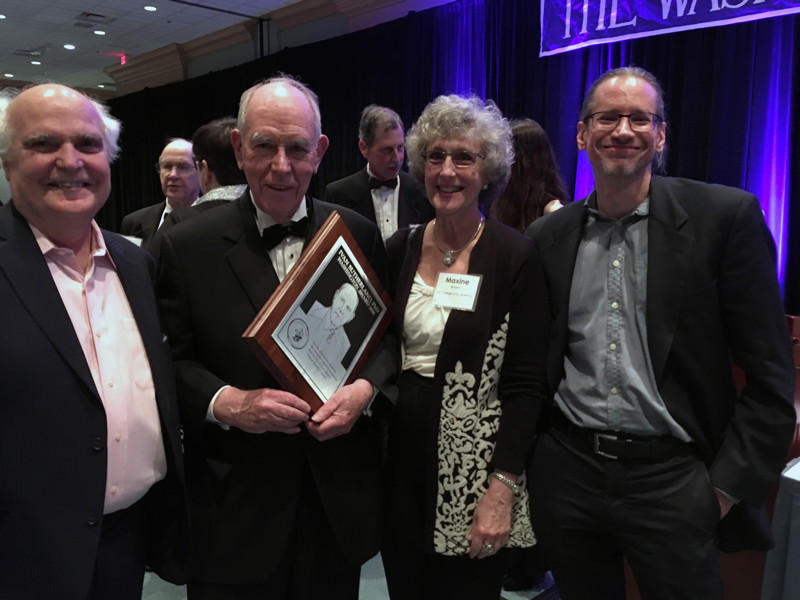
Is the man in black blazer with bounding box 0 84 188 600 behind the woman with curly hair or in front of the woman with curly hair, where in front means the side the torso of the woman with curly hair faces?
in front

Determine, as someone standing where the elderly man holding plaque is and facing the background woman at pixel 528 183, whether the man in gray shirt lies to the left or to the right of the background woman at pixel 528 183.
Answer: right

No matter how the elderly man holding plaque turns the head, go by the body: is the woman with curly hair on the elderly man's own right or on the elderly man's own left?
on the elderly man's own left

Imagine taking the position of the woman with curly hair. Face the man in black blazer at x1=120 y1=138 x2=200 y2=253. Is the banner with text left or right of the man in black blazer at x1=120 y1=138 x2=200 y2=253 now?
right

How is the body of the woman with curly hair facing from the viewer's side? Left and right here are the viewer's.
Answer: facing the viewer and to the left of the viewer

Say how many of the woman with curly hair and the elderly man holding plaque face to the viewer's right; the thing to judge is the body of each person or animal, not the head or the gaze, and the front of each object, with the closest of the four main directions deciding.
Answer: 0

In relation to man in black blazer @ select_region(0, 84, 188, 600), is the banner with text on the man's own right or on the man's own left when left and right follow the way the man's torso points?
on the man's own left

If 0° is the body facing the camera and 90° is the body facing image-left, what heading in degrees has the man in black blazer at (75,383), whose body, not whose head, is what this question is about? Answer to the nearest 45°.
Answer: approximately 315°

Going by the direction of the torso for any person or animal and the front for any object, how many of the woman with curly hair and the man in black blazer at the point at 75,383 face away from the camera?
0

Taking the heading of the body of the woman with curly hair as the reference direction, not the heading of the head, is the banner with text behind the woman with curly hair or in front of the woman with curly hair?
behind

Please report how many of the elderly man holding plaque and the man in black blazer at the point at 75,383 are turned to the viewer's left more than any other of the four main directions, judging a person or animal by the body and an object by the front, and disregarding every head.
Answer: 0

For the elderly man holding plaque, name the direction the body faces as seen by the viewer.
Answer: toward the camera
